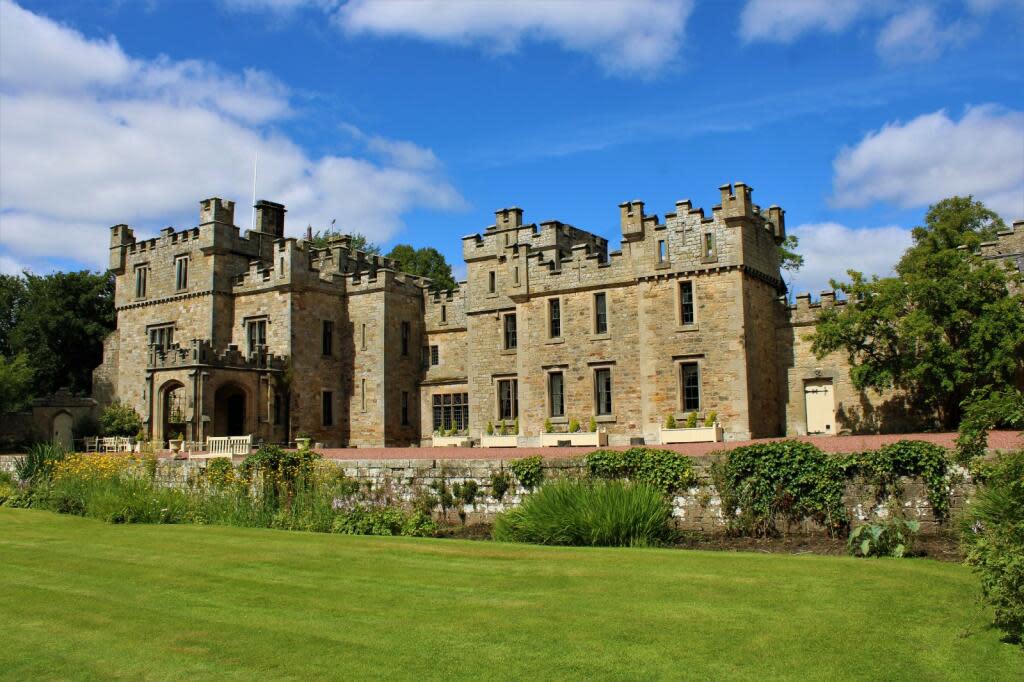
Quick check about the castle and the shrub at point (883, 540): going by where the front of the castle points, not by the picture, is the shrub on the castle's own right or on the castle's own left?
on the castle's own left

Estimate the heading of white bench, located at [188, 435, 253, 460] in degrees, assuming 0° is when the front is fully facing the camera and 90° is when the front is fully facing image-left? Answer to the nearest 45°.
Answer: approximately 45°

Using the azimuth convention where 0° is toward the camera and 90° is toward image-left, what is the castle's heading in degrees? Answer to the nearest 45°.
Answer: approximately 45°

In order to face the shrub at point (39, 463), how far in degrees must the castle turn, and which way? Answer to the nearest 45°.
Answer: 0° — it already faces it

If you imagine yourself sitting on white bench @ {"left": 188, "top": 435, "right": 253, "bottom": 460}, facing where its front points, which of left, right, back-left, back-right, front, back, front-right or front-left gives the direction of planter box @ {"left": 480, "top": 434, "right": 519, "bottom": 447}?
back-left

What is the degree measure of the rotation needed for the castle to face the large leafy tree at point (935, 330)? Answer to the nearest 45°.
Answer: approximately 90° to its left

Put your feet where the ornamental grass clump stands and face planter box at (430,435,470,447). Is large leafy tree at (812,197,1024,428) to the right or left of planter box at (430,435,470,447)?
right

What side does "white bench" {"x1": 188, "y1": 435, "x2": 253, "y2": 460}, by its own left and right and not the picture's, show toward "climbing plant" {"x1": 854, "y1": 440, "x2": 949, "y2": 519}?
left
